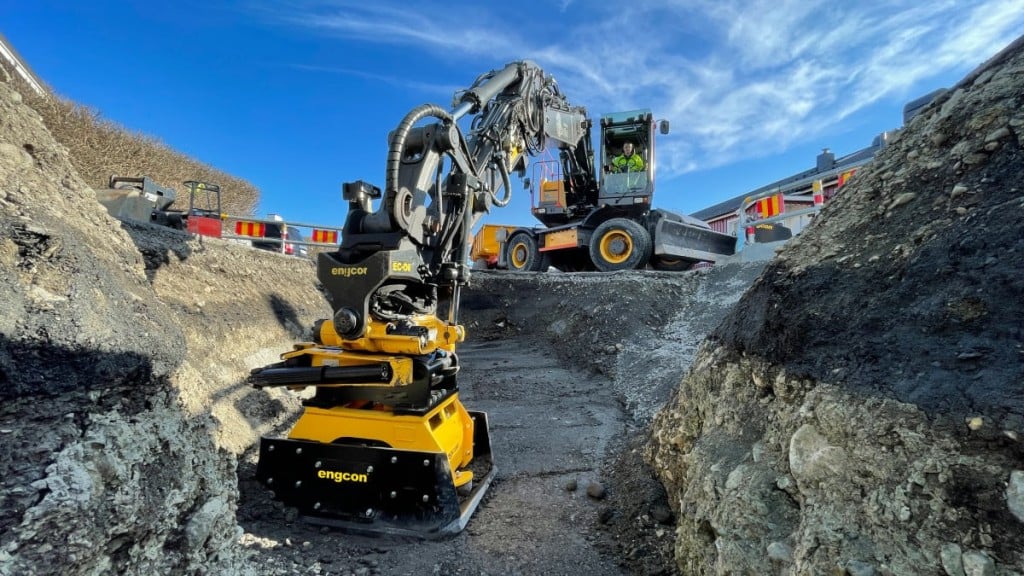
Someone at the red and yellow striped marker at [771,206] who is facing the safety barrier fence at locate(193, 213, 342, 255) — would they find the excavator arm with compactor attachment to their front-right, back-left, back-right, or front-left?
front-left

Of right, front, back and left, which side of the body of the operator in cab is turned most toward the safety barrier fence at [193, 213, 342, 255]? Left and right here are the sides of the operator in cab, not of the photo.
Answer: right

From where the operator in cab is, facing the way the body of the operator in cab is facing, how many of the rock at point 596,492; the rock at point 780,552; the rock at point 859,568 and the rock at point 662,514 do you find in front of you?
4

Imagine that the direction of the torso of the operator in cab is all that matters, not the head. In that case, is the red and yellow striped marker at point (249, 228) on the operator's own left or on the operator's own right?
on the operator's own right

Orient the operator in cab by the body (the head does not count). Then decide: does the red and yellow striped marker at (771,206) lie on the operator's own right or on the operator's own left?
on the operator's own left

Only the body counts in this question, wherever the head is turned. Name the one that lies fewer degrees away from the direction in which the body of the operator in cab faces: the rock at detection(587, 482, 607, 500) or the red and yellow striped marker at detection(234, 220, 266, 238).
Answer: the rock

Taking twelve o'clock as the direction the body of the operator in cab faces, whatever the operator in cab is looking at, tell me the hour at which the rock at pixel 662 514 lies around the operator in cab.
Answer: The rock is roughly at 12 o'clock from the operator in cab.

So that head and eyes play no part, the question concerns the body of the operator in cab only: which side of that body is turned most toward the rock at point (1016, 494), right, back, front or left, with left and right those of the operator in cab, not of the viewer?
front

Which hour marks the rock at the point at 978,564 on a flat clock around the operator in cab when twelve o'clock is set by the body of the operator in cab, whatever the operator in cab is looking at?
The rock is roughly at 12 o'clock from the operator in cab.

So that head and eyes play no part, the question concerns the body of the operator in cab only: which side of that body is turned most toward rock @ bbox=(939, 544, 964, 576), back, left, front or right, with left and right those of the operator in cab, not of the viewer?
front

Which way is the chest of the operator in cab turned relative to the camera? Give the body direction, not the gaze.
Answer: toward the camera

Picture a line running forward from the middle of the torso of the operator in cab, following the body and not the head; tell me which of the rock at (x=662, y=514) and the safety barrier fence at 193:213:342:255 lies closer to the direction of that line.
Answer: the rock

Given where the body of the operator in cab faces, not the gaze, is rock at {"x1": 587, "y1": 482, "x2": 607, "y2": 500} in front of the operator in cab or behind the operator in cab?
in front

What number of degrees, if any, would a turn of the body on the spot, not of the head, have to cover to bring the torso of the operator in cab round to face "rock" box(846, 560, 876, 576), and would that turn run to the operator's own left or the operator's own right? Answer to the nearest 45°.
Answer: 0° — they already face it
